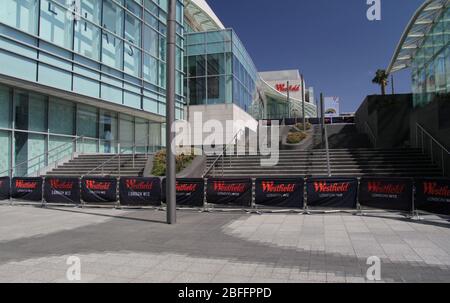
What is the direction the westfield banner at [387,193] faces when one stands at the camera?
facing the viewer

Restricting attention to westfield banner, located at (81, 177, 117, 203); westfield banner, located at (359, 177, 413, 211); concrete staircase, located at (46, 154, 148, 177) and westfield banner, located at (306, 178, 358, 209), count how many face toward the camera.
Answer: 4

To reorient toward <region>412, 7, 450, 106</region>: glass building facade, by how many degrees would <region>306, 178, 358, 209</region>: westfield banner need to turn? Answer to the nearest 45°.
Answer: approximately 135° to its left

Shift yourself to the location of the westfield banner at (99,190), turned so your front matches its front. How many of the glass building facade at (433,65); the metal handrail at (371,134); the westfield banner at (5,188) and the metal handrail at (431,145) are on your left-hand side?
3

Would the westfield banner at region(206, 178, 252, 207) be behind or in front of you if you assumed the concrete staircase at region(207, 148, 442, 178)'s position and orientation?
in front

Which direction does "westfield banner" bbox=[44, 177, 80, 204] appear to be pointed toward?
toward the camera

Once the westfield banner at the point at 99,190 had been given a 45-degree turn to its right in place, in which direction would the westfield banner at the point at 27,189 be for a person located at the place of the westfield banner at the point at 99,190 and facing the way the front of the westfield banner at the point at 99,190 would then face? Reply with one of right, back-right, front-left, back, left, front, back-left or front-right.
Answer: right

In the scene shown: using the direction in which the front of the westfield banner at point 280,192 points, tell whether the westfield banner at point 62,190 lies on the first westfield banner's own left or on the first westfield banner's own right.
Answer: on the first westfield banner's own right

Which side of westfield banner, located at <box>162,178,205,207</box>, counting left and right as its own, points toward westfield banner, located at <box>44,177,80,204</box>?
right

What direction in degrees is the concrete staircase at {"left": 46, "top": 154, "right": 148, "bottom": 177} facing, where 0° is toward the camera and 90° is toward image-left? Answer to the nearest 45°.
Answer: approximately 0°

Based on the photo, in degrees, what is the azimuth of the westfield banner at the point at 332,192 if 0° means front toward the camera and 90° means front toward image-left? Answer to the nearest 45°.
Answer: approximately 0°

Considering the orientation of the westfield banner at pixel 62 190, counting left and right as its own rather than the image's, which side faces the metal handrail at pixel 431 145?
left

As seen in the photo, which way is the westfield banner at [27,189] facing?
toward the camera

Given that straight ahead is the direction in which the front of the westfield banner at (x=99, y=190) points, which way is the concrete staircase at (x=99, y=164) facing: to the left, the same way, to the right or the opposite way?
the same way

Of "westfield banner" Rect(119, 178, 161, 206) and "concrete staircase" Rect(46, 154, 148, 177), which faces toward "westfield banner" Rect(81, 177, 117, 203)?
the concrete staircase

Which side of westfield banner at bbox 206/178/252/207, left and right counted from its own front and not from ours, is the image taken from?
front

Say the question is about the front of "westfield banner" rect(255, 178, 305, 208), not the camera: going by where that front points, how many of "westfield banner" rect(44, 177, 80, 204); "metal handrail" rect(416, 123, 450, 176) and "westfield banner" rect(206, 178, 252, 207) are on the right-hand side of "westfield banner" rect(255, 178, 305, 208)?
2
